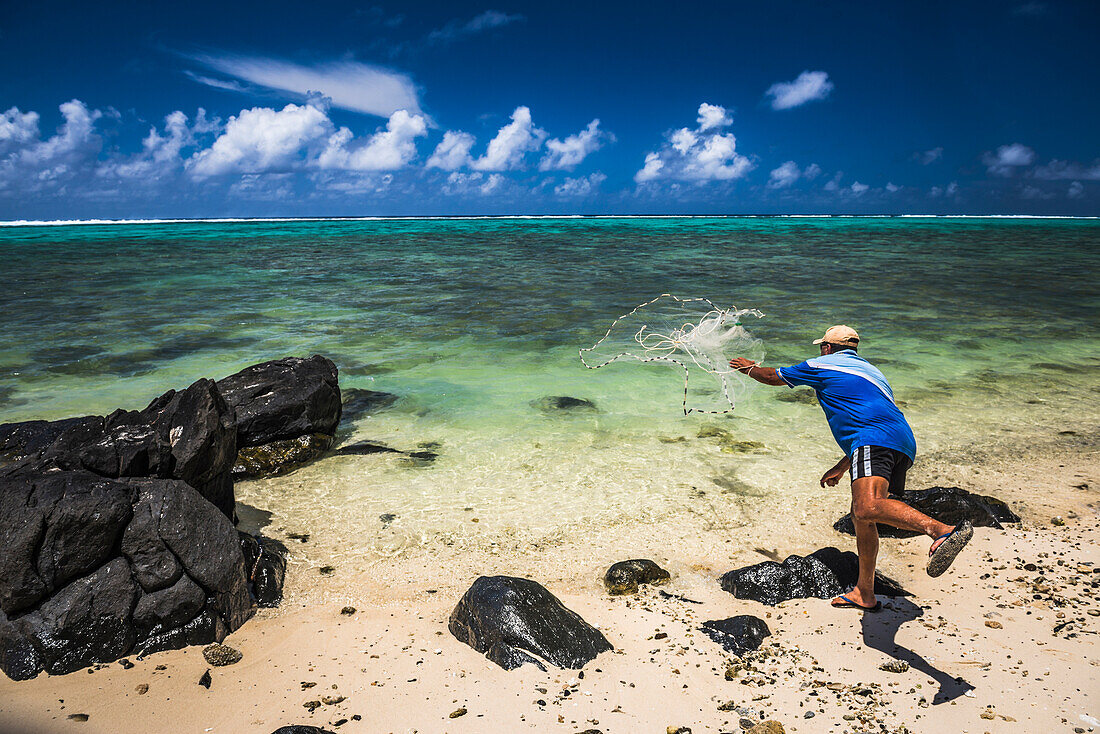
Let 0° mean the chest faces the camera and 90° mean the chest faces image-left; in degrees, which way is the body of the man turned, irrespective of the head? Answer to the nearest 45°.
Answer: approximately 135°

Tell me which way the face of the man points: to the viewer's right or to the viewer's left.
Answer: to the viewer's left

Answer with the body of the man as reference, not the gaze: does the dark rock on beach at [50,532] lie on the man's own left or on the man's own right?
on the man's own left

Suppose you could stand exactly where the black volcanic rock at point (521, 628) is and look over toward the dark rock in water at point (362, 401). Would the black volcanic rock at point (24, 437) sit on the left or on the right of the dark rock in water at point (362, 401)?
left

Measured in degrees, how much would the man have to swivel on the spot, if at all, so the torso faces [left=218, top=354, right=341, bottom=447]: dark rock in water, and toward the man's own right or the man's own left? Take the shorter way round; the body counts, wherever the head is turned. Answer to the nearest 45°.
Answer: approximately 45° to the man's own left
